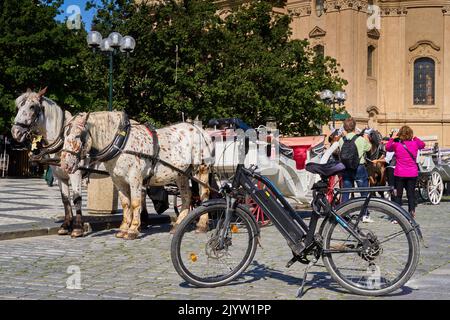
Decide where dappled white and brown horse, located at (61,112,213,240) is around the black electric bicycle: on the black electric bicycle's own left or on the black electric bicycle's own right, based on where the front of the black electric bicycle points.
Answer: on the black electric bicycle's own right

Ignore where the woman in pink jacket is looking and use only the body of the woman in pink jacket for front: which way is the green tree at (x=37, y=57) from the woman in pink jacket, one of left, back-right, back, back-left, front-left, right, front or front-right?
front-left

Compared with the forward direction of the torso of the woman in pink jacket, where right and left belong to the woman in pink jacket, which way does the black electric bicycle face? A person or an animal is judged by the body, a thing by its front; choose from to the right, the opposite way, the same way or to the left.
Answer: to the left

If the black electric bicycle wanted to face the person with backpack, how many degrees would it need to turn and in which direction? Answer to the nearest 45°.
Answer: approximately 90° to its right

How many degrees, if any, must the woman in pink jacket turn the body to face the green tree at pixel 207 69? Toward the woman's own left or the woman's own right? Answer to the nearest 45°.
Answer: approximately 45° to the woman's own left

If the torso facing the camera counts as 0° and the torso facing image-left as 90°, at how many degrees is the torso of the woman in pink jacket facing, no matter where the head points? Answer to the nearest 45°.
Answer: approximately 180°

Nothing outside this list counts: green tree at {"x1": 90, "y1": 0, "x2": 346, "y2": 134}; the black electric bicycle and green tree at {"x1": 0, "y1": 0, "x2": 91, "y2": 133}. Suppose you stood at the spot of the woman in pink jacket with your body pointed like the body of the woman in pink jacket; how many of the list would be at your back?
1

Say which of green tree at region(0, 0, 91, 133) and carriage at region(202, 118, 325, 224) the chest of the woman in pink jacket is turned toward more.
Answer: the green tree

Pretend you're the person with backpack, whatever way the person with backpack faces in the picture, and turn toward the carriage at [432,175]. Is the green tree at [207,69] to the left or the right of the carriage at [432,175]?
left

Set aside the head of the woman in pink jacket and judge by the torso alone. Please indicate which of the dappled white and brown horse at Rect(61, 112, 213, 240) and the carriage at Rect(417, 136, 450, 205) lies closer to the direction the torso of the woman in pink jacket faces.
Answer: the carriage

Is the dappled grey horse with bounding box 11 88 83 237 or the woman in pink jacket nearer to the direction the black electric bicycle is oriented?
the dappled grey horse

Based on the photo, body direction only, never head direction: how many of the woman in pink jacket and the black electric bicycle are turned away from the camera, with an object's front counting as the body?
1

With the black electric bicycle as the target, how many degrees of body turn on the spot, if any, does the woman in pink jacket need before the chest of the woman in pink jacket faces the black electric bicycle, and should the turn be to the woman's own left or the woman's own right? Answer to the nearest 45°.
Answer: approximately 180°

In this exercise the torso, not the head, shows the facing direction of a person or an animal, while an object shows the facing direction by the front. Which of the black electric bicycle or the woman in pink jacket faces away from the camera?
the woman in pink jacket
